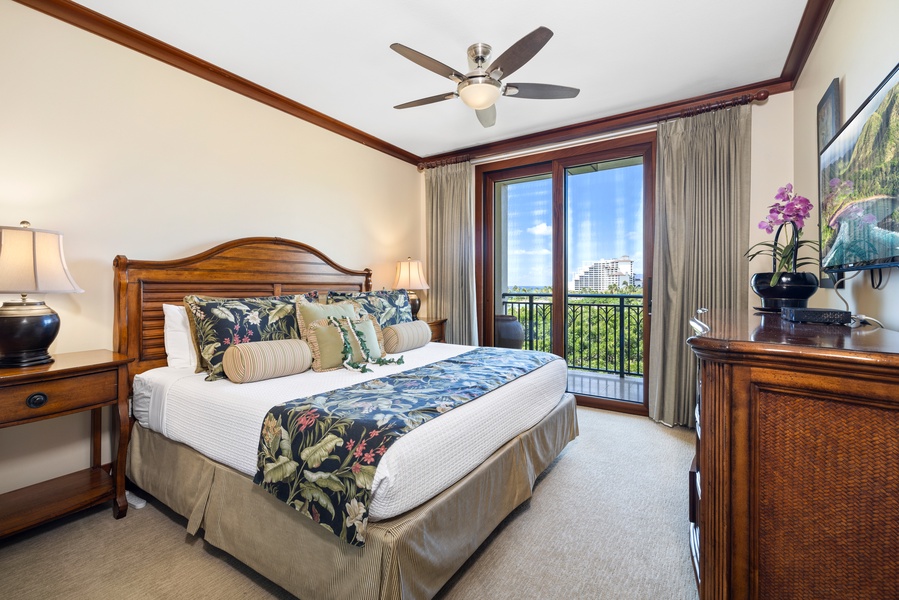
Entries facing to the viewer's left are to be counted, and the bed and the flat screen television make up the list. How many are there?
1

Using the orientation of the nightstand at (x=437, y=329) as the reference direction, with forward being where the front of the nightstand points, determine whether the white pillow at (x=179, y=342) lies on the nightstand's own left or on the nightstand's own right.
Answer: on the nightstand's own right

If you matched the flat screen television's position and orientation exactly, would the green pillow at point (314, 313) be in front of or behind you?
in front

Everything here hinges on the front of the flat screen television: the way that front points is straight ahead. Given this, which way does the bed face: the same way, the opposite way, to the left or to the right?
the opposite way

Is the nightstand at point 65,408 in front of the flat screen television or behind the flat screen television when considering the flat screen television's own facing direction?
in front

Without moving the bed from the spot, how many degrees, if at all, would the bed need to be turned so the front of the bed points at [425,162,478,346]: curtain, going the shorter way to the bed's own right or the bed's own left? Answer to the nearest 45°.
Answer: approximately 90° to the bed's own left

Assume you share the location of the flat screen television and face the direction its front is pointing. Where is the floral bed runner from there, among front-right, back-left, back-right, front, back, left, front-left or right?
front-left

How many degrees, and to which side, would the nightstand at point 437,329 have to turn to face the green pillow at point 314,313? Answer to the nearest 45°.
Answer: approximately 90° to its right

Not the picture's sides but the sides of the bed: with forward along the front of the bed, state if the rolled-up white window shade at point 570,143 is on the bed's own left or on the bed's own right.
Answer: on the bed's own left

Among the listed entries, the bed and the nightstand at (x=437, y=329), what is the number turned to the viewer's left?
0

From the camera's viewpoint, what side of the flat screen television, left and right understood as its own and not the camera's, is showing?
left

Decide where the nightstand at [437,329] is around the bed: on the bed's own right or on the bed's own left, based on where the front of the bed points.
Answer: on the bed's own left

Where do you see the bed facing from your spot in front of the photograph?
facing the viewer and to the right of the viewer

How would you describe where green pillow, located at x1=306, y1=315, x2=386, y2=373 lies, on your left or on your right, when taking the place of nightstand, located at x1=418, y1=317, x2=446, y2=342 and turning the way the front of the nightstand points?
on your right
